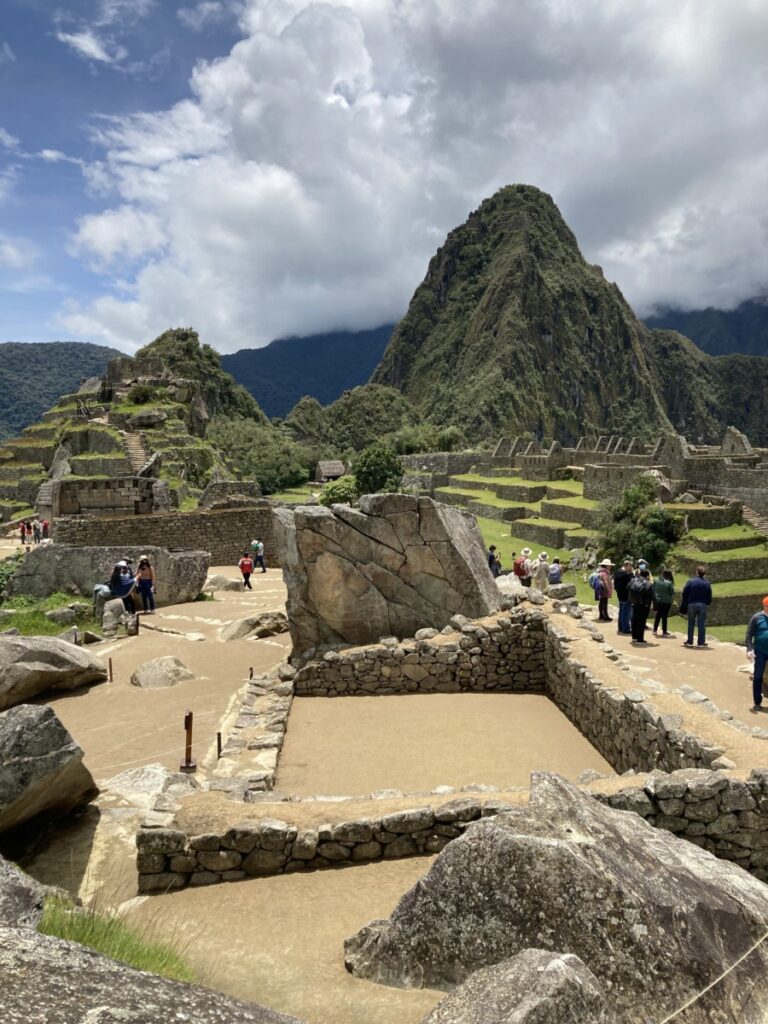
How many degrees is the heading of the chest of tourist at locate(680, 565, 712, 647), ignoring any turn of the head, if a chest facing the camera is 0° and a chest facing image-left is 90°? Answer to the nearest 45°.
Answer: approximately 180°

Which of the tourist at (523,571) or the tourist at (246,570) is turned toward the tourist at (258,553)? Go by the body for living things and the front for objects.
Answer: the tourist at (246,570)

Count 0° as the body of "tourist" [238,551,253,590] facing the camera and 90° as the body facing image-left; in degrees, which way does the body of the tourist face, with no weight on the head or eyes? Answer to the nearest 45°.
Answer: approximately 180°

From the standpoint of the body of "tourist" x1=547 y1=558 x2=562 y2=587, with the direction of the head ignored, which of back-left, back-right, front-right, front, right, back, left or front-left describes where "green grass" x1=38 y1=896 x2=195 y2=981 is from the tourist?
back

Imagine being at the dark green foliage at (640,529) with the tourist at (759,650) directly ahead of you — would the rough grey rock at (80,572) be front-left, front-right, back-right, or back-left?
front-right

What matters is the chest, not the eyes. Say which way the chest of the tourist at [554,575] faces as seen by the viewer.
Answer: away from the camera

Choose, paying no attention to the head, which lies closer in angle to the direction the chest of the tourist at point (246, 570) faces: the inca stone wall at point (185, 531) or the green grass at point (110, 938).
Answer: the inca stone wall

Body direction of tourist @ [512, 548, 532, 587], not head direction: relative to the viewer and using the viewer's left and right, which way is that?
facing away from the viewer and to the right of the viewer

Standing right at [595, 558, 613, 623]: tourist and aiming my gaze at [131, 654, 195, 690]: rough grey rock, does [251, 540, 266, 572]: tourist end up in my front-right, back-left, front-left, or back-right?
front-right

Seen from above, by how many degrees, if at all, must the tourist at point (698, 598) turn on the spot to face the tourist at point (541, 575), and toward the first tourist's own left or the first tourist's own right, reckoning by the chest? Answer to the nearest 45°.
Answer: approximately 45° to the first tourist's own left

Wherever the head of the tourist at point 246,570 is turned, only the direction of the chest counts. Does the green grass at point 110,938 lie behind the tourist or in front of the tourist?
behind

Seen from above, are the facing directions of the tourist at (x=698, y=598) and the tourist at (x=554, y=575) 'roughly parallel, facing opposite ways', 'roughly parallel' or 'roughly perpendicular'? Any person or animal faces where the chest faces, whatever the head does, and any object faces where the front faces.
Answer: roughly parallel

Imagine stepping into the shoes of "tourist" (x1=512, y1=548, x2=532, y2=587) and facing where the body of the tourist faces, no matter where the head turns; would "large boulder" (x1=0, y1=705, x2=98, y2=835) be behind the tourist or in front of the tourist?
behind

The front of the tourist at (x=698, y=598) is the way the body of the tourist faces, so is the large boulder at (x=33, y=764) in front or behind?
behind

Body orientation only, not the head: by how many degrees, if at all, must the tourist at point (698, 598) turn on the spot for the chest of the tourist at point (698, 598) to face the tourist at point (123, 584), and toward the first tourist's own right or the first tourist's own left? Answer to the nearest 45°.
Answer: approximately 90° to the first tourist's own left
